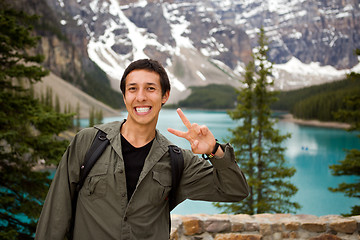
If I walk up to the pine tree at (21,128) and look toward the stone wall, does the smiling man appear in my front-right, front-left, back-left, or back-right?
front-right

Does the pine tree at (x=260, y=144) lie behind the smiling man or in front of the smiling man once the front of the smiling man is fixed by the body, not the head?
behind

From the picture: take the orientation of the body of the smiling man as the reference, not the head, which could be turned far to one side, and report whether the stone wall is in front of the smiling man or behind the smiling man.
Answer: behind

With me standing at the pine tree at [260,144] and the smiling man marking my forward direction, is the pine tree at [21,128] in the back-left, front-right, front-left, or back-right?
front-right

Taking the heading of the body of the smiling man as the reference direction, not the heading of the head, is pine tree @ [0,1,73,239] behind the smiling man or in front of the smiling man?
behind

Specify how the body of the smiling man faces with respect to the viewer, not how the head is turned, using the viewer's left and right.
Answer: facing the viewer
